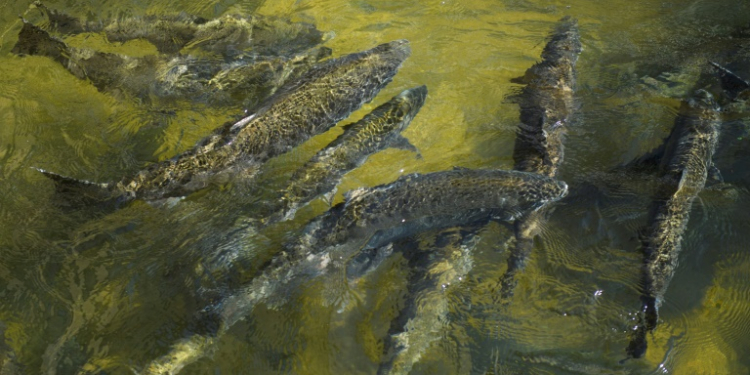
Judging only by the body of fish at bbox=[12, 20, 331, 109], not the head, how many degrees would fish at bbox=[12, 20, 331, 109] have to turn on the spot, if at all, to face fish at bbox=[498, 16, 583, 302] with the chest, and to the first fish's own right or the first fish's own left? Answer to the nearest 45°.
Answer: approximately 45° to the first fish's own right

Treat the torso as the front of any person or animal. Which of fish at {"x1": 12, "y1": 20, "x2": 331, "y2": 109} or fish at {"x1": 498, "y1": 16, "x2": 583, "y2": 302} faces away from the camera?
fish at {"x1": 498, "y1": 16, "x2": 583, "y2": 302}

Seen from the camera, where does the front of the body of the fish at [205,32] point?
to the viewer's right

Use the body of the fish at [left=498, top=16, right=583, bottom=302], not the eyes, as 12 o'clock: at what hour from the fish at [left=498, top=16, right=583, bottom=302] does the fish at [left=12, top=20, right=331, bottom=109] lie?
the fish at [left=12, top=20, right=331, bottom=109] is roughly at 9 o'clock from the fish at [left=498, top=16, right=583, bottom=302].

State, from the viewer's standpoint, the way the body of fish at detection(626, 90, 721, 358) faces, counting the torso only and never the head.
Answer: away from the camera

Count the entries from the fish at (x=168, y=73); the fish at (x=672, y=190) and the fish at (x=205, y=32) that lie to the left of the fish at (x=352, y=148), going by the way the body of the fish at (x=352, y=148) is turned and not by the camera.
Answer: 2

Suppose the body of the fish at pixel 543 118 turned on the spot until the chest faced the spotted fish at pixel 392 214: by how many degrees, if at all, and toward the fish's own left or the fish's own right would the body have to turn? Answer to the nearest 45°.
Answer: approximately 135° to the fish's own left

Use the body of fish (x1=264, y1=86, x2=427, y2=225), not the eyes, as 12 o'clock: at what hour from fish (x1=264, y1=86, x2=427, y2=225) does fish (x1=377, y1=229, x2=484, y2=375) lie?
fish (x1=377, y1=229, x2=484, y2=375) is roughly at 4 o'clock from fish (x1=264, y1=86, x2=427, y2=225).

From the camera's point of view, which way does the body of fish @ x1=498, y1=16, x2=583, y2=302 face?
away from the camera

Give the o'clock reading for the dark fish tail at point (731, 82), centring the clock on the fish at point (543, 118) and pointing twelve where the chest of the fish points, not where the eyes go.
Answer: The dark fish tail is roughly at 2 o'clock from the fish.

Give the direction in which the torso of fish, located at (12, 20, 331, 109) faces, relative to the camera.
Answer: to the viewer's right

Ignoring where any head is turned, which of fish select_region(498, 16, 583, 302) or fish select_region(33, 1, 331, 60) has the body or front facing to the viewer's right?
fish select_region(33, 1, 331, 60)

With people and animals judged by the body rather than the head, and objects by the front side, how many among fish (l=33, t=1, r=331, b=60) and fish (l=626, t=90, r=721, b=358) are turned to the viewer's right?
1

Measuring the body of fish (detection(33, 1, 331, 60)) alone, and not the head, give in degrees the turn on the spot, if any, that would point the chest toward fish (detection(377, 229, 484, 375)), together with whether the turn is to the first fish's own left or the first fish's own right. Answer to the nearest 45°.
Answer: approximately 90° to the first fish's own right

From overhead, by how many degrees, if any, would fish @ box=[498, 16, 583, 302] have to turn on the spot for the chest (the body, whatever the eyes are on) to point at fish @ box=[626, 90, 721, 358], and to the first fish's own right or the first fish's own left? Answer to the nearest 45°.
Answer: approximately 135° to the first fish's own right

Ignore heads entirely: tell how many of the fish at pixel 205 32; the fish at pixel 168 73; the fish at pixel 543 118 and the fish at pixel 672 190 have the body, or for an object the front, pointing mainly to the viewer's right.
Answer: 2
